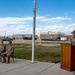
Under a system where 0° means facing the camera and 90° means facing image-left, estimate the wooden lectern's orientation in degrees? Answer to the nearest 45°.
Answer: approximately 45°

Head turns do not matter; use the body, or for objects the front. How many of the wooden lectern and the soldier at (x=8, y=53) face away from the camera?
0

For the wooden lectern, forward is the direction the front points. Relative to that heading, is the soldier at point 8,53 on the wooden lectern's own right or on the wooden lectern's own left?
on the wooden lectern's own right
